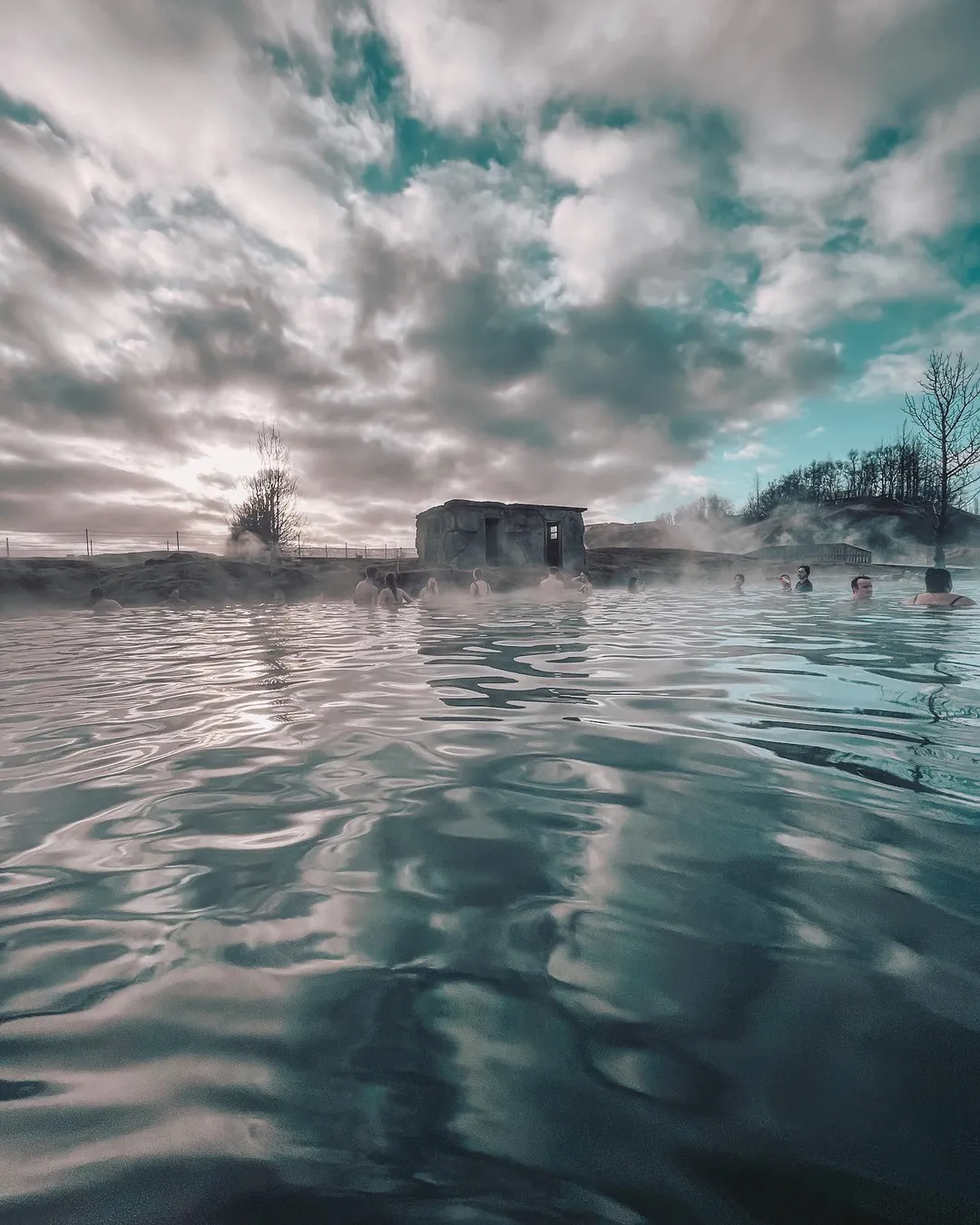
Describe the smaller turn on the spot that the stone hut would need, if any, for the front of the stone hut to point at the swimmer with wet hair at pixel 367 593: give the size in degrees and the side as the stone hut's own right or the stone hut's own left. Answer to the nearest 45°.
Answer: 0° — it already faces them

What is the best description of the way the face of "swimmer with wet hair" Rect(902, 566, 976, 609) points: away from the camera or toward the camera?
away from the camera

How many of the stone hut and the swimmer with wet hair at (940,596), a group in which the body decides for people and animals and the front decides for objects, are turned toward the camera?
1

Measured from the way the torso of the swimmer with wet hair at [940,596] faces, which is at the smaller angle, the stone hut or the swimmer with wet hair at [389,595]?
the stone hut

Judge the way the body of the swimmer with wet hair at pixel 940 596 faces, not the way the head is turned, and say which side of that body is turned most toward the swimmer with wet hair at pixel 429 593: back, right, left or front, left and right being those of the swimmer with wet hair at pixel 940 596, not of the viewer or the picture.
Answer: left

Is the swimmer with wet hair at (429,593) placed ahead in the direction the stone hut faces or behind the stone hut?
ahead

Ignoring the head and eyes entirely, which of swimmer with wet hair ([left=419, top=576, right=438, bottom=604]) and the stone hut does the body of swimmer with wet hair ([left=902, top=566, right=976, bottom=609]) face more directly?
the stone hut

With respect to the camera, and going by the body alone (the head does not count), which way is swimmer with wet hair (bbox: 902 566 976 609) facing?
away from the camera
